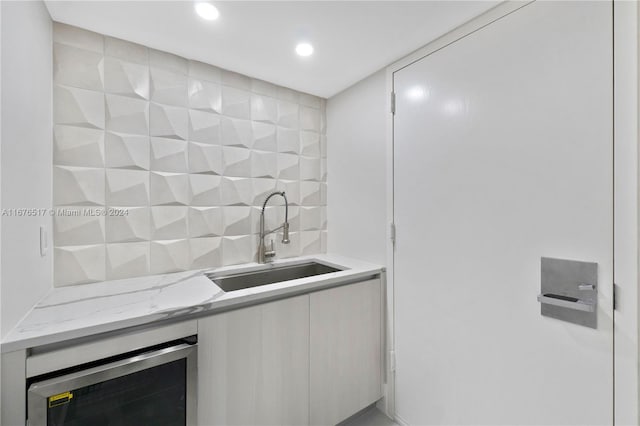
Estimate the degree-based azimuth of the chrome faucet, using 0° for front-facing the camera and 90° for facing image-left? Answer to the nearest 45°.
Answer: approximately 315°

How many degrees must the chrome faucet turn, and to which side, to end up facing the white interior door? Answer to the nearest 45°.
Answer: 0° — it already faces it

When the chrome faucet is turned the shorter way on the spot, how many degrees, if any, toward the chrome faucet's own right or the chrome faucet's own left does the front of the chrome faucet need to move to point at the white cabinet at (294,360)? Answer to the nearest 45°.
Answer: approximately 45° to the chrome faucet's own right

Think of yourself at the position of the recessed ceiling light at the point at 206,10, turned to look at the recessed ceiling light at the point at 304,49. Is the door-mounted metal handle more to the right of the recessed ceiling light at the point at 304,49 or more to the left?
right
